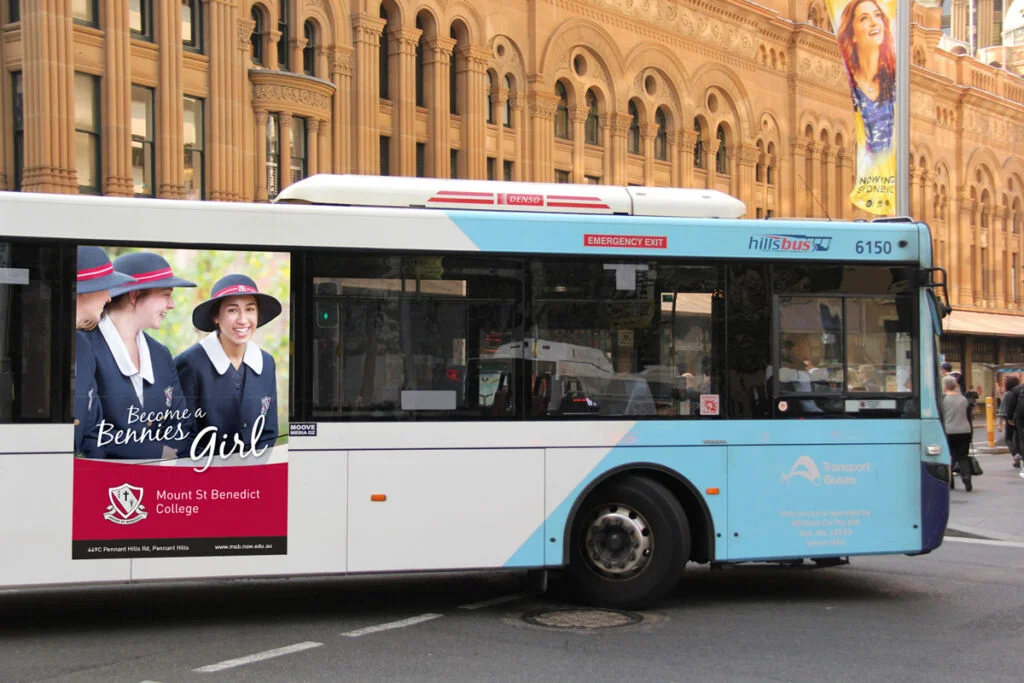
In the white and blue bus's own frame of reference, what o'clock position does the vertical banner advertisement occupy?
The vertical banner advertisement is roughly at 10 o'clock from the white and blue bus.

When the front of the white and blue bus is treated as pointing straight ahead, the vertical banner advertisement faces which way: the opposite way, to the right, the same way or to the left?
to the right

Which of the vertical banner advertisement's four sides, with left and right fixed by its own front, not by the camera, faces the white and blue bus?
front

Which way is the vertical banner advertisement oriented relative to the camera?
toward the camera

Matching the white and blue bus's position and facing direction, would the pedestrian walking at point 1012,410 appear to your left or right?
on your left

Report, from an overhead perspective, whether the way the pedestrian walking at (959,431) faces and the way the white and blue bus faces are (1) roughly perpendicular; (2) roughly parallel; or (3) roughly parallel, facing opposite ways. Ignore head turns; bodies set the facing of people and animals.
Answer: roughly perpendicular

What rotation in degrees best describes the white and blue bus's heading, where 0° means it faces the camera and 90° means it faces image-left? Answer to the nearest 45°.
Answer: approximately 270°

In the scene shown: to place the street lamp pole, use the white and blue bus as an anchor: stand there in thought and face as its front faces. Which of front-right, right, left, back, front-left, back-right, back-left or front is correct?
front-left
